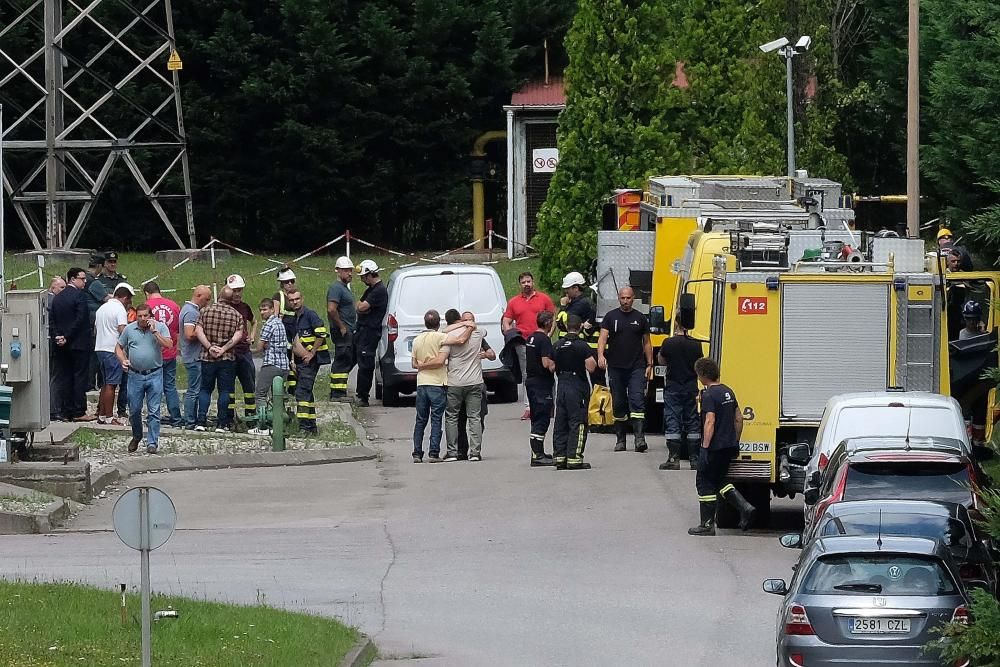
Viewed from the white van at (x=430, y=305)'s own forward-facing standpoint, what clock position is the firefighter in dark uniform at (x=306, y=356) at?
The firefighter in dark uniform is roughly at 7 o'clock from the white van.

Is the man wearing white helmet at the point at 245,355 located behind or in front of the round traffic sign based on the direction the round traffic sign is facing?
in front

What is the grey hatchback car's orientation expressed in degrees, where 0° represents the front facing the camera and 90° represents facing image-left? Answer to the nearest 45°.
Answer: approximately 180°

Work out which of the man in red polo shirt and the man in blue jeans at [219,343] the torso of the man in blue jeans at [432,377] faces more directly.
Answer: the man in red polo shirt

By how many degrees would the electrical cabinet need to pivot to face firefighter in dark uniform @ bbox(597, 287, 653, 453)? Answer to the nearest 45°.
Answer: approximately 90° to its left

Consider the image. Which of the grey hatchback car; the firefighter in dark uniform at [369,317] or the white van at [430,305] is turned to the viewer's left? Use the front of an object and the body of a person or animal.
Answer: the firefighter in dark uniform

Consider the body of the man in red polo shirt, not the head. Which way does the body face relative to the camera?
toward the camera

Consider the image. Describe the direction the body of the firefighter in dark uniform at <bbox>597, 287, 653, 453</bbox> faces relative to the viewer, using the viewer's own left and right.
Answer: facing the viewer

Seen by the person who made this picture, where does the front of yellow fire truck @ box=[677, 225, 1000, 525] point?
facing away from the viewer

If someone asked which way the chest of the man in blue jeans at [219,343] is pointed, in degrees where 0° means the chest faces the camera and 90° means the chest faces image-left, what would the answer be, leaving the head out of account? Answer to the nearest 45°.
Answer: approximately 180°
